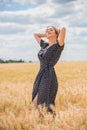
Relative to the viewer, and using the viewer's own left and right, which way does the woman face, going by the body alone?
facing the viewer and to the left of the viewer
